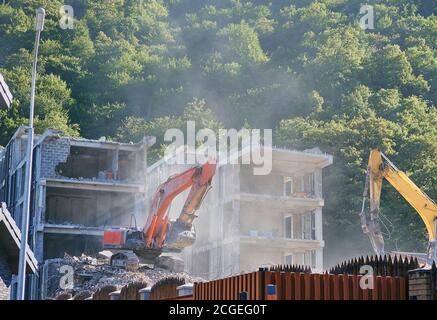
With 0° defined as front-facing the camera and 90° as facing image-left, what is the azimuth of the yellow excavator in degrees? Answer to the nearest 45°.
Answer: approximately 90°

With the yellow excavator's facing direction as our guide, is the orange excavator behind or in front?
in front

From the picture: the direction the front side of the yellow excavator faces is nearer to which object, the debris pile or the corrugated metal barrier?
the debris pile

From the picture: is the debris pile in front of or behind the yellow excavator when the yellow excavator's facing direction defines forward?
in front

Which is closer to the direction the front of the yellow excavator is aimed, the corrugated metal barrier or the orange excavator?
the orange excavator
